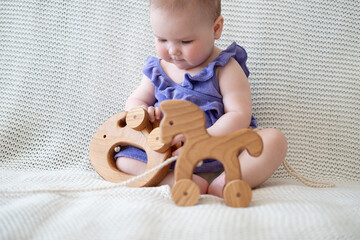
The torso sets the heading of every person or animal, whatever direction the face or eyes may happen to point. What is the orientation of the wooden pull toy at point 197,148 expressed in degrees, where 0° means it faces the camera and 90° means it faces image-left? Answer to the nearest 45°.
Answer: approximately 90°
